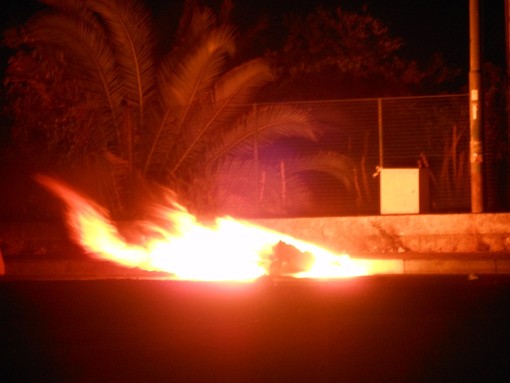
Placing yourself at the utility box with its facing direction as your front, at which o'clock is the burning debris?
The burning debris is roughly at 1 o'clock from the utility box.

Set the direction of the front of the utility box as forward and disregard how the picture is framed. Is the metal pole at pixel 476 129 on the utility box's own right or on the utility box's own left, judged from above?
on the utility box's own left

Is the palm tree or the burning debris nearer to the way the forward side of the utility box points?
the burning debris

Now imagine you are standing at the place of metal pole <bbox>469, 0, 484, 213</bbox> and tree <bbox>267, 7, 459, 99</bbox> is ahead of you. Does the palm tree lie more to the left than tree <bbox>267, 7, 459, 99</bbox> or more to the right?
left

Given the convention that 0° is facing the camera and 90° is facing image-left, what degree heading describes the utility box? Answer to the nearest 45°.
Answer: approximately 0°

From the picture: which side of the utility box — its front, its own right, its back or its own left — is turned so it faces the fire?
right

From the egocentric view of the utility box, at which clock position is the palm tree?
The palm tree is roughly at 3 o'clock from the utility box.
